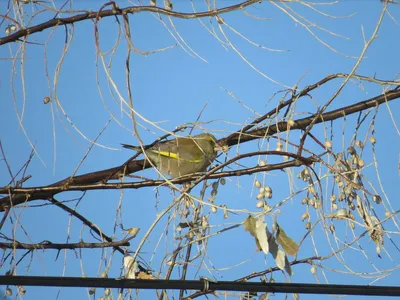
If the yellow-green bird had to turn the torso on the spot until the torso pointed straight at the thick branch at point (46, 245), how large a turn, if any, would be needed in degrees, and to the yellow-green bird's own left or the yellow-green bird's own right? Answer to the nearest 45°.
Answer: approximately 135° to the yellow-green bird's own right

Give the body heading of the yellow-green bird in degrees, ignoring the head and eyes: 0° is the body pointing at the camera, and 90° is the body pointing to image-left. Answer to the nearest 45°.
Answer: approximately 270°

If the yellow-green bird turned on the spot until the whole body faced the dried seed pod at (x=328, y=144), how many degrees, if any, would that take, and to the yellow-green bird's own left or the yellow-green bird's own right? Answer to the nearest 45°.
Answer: approximately 45° to the yellow-green bird's own right

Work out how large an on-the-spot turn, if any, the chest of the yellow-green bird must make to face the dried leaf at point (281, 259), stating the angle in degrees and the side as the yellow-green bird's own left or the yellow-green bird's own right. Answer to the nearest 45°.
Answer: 0° — it already faces it

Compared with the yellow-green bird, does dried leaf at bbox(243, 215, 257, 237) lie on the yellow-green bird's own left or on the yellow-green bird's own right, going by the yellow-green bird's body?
on the yellow-green bird's own right

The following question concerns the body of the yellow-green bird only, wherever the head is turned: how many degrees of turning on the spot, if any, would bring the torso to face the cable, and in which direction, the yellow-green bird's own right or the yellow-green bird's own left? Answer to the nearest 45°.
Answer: approximately 90° to the yellow-green bird's own right

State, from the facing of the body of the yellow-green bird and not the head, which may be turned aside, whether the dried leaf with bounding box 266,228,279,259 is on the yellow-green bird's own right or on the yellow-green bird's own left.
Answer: on the yellow-green bird's own right
